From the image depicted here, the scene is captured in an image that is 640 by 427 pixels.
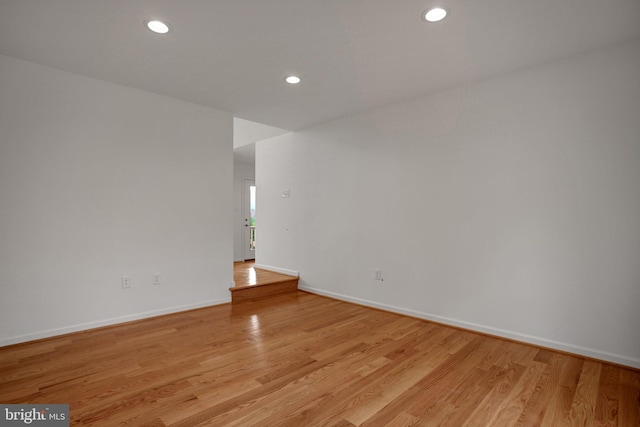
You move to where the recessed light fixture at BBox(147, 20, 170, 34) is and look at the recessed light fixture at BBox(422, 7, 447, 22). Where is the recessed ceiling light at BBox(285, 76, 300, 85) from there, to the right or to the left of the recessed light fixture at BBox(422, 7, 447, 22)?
left

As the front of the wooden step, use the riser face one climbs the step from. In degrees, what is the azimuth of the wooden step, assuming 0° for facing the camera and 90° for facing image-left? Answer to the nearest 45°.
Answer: approximately 315°

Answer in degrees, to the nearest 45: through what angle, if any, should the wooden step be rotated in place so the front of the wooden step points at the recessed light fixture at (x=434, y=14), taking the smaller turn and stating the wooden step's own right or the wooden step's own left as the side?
0° — it already faces it
